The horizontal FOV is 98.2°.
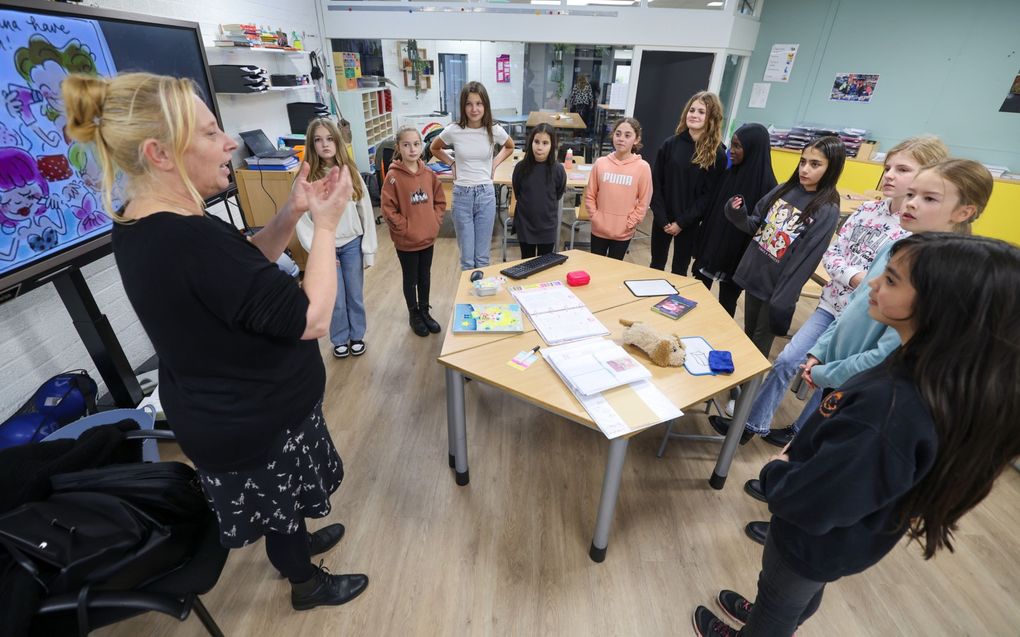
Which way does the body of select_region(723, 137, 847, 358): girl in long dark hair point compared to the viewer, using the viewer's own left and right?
facing the viewer and to the left of the viewer

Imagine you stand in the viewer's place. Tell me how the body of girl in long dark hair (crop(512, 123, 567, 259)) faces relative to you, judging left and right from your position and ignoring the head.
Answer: facing the viewer

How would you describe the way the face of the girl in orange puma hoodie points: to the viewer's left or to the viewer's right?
to the viewer's left

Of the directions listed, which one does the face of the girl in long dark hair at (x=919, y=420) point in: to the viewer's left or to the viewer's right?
to the viewer's left

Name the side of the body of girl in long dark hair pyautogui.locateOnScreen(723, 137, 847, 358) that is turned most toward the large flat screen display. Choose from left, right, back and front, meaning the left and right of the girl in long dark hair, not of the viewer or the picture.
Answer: front

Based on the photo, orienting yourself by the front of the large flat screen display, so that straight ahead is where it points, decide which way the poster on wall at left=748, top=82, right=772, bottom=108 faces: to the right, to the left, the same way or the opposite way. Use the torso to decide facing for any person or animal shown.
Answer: to the right

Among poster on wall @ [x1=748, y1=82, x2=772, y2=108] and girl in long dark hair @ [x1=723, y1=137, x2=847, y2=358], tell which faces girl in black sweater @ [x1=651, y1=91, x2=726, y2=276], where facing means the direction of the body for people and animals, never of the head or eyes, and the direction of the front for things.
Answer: the poster on wall

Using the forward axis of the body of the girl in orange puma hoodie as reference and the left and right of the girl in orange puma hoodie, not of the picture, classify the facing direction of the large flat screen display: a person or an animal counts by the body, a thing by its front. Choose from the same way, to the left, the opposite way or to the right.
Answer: to the left

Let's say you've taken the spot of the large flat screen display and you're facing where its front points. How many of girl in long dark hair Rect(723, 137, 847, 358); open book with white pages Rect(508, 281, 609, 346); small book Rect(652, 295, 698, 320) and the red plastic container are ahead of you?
4

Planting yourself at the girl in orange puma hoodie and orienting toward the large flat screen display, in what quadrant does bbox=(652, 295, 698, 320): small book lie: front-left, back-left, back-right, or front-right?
front-left

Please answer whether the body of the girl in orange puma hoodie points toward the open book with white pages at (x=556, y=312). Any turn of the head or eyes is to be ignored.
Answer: yes

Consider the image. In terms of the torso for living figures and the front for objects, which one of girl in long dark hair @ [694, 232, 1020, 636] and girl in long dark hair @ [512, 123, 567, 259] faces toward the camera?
girl in long dark hair @ [512, 123, 567, 259]

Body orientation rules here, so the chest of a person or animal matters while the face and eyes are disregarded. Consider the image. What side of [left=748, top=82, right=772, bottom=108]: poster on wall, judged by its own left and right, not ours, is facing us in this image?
front

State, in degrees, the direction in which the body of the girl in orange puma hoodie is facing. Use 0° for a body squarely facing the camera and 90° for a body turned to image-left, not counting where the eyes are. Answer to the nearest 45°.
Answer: approximately 0°

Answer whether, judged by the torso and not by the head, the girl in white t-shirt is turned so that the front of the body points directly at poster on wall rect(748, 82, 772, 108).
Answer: no

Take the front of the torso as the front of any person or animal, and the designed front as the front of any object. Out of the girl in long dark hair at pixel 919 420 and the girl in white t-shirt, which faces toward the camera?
the girl in white t-shirt

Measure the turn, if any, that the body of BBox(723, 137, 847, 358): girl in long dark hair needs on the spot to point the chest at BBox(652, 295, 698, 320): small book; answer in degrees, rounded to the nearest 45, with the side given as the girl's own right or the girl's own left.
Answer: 0° — they already face it

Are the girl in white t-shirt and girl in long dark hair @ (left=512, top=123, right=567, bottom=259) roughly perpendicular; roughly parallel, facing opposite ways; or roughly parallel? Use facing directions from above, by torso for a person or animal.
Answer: roughly parallel

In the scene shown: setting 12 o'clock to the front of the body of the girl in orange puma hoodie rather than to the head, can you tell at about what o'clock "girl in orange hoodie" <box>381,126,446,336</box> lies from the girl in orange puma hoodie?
The girl in orange hoodie is roughly at 2 o'clock from the girl in orange puma hoodie.

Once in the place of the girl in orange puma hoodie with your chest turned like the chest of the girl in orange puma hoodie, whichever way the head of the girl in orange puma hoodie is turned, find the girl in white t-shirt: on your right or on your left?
on your right

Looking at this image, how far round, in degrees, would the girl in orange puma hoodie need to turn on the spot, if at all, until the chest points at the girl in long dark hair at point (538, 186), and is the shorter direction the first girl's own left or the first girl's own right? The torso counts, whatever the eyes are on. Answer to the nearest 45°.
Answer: approximately 90° to the first girl's own right

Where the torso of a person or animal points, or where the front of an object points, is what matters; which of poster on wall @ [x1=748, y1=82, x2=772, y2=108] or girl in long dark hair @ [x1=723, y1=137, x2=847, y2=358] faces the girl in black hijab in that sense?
the poster on wall
